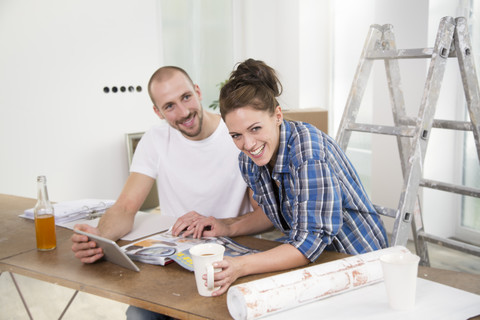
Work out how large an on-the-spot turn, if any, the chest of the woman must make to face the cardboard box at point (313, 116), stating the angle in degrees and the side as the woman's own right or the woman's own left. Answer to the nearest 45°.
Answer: approximately 135° to the woman's own right

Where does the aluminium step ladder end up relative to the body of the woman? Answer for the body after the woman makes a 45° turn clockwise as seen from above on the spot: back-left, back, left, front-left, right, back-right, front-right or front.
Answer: back-right

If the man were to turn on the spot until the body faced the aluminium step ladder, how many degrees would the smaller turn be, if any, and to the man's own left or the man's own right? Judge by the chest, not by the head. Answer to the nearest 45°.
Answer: approximately 90° to the man's own left

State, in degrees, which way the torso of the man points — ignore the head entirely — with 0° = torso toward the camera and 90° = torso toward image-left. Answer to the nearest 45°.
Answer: approximately 0°

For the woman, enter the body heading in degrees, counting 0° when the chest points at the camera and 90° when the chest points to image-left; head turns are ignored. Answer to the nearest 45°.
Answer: approximately 45°

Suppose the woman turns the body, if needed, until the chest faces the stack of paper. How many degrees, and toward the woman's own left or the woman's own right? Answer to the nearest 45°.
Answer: approximately 90° to the woman's own right

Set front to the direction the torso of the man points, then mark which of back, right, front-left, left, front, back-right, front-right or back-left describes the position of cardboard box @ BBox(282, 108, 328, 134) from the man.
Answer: back-left
